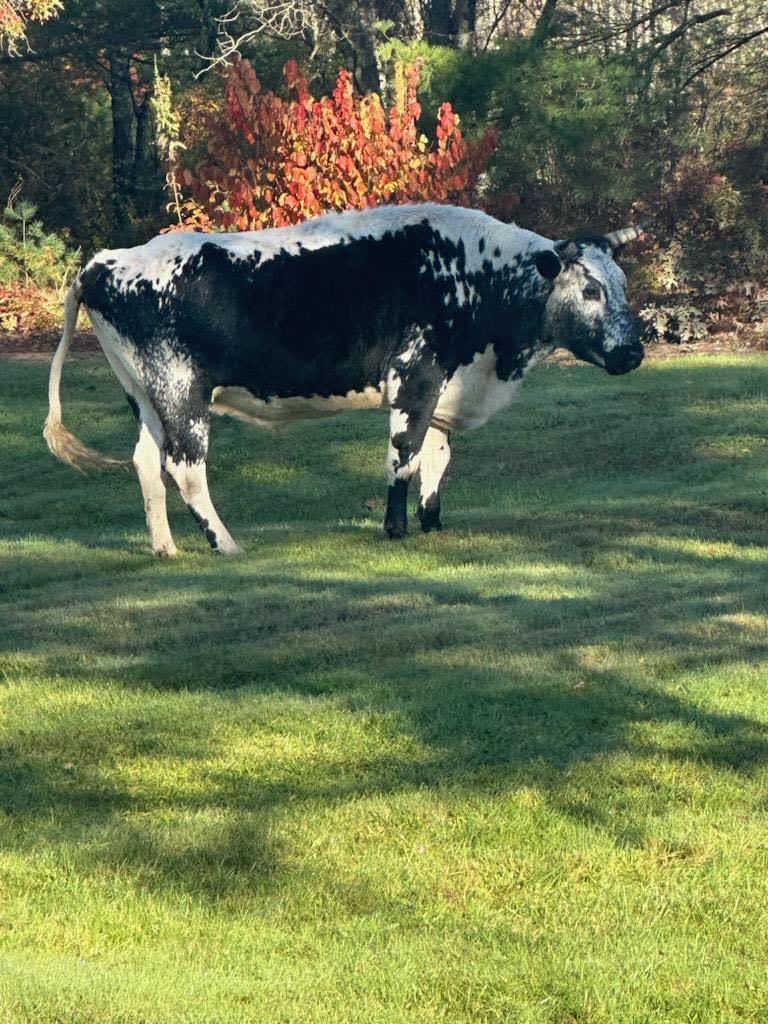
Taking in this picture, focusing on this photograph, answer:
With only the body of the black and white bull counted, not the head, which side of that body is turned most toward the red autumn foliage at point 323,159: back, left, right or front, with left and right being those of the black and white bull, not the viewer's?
left

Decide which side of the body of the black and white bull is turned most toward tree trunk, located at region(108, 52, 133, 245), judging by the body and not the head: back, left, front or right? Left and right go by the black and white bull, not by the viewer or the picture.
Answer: left

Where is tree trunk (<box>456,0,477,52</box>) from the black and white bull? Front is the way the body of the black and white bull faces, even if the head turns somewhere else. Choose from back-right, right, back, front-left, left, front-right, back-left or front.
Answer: left

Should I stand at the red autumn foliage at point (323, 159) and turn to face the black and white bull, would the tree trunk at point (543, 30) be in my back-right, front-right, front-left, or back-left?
back-left

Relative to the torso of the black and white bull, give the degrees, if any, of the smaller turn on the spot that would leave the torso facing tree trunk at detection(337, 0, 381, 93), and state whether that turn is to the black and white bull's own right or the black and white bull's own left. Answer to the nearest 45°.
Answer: approximately 90° to the black and white bull's own left

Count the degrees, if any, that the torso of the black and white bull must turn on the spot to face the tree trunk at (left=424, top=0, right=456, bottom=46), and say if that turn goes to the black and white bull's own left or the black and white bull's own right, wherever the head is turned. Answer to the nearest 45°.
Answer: approximately 90° to the black and white bull's own left

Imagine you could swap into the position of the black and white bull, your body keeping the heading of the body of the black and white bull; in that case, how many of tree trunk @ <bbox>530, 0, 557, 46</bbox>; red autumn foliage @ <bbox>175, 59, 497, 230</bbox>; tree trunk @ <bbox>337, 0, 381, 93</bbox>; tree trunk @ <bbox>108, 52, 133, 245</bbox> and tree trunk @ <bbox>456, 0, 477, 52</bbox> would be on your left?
5

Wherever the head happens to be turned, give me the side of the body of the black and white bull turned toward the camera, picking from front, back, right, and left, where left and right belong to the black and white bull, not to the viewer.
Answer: right
